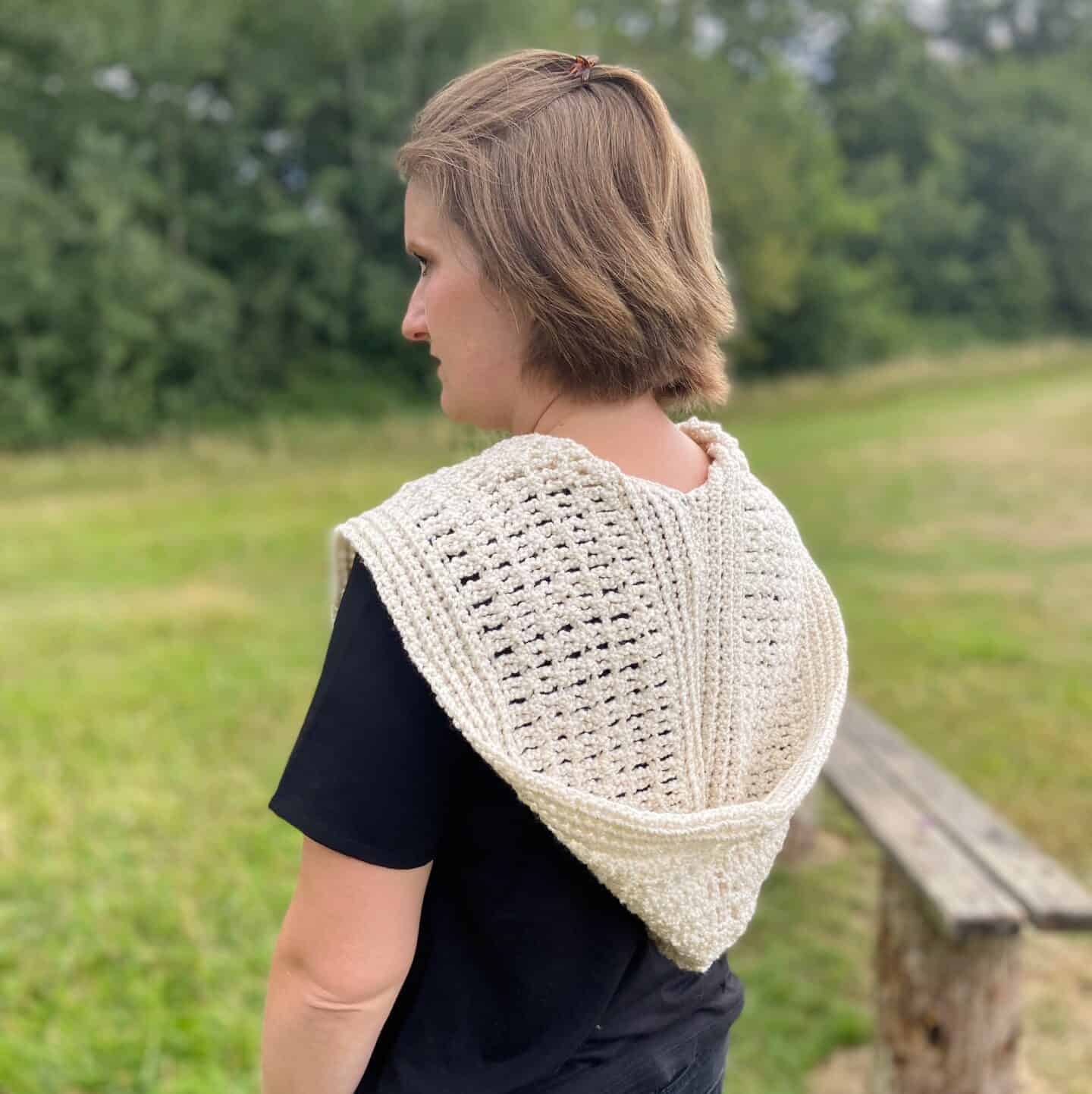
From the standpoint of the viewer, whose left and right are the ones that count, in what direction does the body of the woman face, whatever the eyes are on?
facing away from the viewer and to the left of the viewer

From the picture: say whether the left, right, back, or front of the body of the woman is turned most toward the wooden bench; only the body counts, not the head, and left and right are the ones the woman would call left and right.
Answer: right
